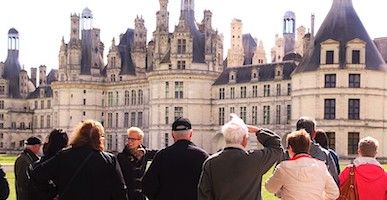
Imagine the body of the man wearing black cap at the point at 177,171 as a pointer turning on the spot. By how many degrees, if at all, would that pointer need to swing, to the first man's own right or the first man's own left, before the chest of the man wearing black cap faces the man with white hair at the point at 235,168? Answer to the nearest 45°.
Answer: approximately 135° to the first man's own right

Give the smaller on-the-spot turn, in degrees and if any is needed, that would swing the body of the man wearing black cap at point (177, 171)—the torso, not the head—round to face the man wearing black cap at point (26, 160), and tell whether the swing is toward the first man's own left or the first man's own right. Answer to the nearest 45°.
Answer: approximately 45° to the first man's own left

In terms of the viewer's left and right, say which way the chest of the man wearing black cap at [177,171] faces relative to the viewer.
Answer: facing away from the viewer

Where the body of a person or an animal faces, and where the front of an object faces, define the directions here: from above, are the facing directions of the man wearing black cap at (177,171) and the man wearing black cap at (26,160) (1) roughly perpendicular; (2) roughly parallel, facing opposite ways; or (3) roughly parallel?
roughly perpendicular

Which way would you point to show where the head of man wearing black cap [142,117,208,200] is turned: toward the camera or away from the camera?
away from the camera

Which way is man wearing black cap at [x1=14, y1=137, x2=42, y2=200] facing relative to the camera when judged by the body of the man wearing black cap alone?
to the viewer's right

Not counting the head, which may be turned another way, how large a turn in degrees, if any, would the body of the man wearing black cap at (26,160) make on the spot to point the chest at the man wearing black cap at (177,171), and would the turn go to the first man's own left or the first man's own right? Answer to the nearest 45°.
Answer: approximately 45° to the first man's own right

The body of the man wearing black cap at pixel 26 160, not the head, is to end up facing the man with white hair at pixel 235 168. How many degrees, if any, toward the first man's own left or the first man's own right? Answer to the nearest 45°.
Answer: approximately 45° to the first man's own right
